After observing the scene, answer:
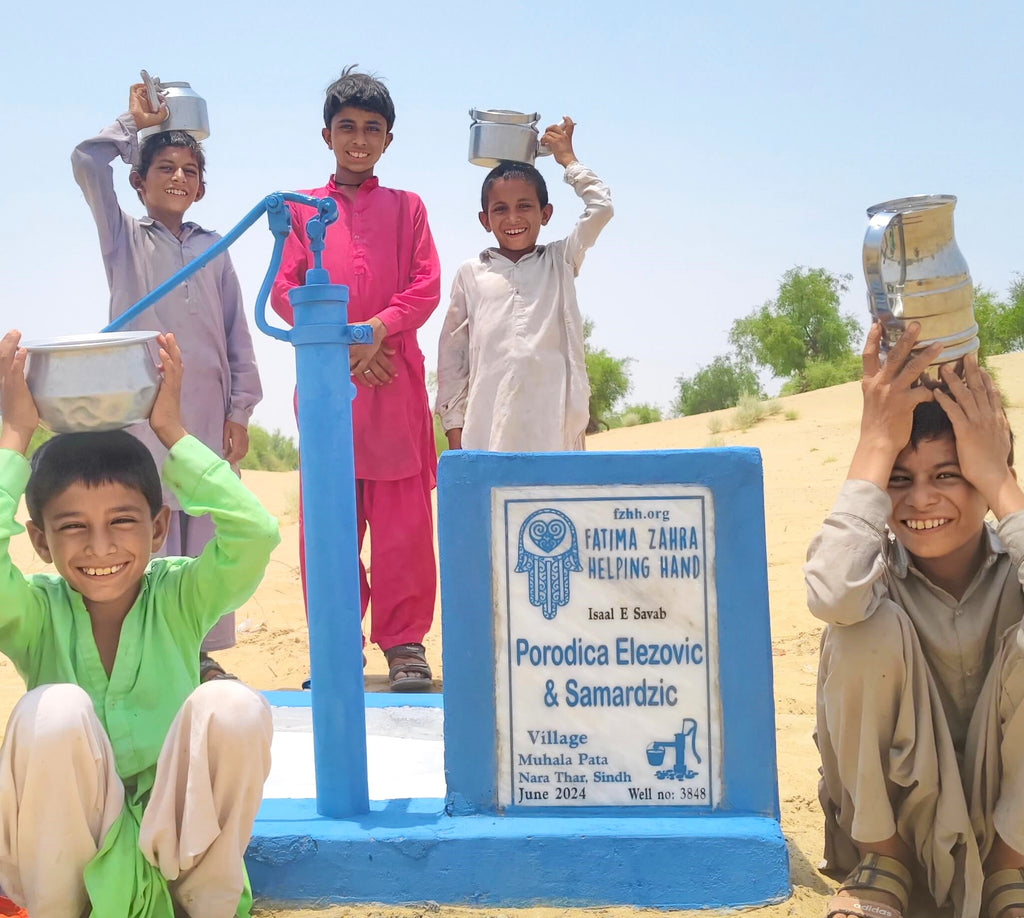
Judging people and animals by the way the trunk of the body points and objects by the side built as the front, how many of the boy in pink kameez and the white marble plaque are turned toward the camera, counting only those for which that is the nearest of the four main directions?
2

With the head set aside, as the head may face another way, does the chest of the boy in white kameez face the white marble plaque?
yes

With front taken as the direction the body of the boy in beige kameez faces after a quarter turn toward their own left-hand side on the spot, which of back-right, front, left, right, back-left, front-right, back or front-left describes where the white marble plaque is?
back

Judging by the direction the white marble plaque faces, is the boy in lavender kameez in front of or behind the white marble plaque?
behind

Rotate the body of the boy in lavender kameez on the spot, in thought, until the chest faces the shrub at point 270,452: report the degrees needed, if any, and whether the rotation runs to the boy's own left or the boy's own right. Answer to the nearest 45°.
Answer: approximately 180°

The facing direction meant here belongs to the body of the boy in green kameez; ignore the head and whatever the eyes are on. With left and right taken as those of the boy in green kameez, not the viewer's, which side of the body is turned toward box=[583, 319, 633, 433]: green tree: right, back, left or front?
back

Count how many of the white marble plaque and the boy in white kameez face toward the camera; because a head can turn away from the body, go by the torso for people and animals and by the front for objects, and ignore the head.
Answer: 2
